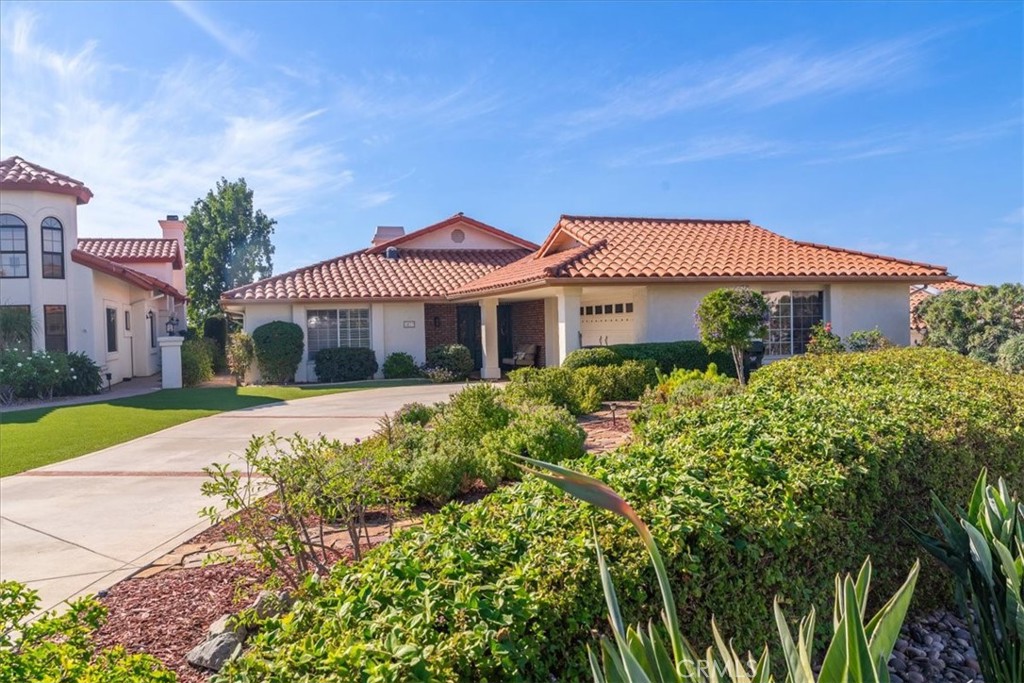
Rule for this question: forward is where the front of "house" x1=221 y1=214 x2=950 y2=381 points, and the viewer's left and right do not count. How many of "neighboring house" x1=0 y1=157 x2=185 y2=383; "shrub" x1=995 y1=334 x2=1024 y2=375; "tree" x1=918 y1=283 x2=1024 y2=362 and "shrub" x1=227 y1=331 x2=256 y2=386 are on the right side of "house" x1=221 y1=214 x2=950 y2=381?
2

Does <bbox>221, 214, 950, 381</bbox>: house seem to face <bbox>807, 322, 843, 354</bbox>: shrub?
no

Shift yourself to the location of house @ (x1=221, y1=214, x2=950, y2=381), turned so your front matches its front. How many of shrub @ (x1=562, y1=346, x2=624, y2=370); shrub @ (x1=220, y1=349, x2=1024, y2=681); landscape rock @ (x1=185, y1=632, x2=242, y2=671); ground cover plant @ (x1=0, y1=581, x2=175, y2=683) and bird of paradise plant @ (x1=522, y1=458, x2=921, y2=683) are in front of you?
5

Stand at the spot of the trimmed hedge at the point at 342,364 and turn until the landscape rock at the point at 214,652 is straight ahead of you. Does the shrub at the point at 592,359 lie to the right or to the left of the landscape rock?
left

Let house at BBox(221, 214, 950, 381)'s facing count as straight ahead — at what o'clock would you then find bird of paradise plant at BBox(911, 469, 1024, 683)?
The bird of paradise plant is roughly at 12 o'clock from the house.

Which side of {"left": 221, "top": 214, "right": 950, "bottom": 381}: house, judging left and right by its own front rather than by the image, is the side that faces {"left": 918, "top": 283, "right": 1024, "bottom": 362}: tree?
left

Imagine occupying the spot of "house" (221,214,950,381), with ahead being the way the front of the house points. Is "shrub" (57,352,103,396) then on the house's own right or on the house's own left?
on the house's own right

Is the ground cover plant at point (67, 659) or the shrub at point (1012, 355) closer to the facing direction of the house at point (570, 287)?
the ground cover plant

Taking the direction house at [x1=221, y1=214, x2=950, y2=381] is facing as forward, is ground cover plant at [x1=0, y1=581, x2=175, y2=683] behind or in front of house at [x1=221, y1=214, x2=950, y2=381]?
in front

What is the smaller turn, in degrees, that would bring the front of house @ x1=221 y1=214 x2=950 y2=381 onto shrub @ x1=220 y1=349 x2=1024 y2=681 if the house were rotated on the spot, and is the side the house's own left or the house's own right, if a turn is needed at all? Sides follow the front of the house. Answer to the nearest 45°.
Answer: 0° — it already faces it

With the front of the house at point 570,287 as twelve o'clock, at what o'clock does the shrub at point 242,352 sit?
The shrub is roughly at 3 o'clock from the house.

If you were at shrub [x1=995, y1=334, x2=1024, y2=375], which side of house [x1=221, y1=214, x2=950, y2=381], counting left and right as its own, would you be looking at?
left

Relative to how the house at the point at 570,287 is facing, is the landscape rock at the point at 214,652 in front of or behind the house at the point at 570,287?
in front

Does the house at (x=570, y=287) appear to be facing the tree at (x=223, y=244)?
no

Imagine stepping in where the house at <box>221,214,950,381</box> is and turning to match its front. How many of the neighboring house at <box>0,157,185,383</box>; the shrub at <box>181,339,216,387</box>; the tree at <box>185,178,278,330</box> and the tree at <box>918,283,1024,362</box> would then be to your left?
1

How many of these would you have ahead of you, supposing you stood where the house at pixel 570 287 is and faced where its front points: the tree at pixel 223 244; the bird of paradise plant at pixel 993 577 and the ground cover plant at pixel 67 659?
2

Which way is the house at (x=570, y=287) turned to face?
toward the camera

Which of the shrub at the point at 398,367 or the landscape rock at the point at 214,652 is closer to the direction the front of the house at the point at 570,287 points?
the landscape rock

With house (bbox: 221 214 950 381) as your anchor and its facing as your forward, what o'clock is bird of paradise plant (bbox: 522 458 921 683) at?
The bird of paradise plant is roughly at 12 o'clock from the house.
